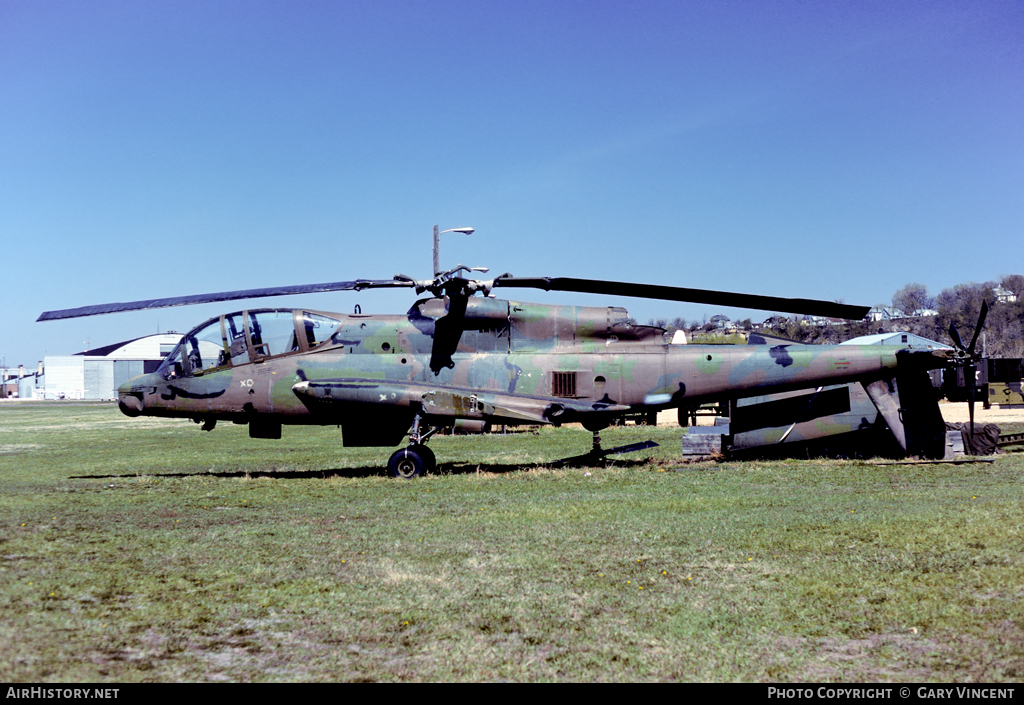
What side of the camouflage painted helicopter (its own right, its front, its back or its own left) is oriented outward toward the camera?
left
